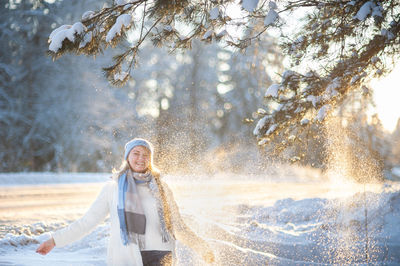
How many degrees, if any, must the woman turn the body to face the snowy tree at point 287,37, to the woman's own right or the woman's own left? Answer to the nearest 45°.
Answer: approximately 135° to the woman's own left

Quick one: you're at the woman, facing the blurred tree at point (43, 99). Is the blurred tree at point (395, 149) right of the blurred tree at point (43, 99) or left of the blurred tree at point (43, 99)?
right

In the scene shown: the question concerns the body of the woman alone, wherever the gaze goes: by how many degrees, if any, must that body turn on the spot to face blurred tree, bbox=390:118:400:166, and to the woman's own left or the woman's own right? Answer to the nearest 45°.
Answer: approximately 135° to the woman's own left

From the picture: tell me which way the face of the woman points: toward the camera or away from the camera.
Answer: toward the camera

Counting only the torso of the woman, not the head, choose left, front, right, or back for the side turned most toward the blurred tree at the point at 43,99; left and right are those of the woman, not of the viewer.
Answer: back

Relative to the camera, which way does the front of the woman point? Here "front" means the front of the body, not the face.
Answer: toward the camera
